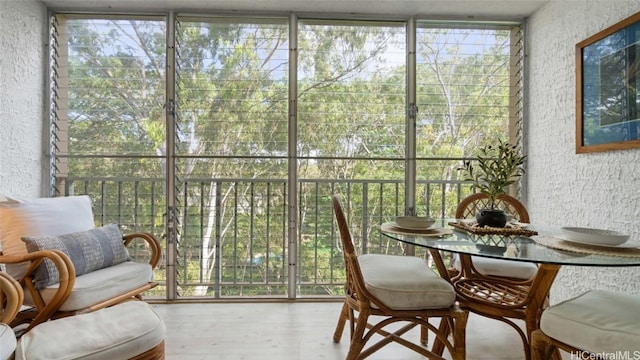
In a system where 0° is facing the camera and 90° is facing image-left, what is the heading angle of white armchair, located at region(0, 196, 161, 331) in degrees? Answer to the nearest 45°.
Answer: approximately 315°

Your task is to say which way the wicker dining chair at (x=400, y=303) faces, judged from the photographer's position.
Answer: facing to the right of the viewer

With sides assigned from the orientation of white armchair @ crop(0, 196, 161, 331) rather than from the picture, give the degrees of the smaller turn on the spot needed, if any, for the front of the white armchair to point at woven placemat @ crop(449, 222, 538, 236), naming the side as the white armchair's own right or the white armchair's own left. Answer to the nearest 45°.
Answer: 0° — it already faces it

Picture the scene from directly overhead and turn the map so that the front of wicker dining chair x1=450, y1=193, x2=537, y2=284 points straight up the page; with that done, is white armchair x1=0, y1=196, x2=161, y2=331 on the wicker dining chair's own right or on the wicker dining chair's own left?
on the wicker dining chair's own right

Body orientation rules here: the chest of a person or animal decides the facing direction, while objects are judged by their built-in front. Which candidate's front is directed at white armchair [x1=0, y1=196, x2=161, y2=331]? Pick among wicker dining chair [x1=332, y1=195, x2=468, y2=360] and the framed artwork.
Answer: the framed artwork

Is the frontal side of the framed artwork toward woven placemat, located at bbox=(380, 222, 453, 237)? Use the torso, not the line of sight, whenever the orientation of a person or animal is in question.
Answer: yes

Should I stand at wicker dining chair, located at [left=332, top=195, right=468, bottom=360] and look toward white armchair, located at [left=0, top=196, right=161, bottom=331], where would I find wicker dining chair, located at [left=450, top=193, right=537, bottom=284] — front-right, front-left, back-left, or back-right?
back-right

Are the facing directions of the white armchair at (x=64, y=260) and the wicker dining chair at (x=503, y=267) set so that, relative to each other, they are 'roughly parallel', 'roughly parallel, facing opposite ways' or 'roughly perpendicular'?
roughly perpendicular

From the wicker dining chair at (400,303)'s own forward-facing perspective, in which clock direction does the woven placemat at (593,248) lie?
The woven placemat is roughly at 12 o'clock from the wicker dining chair.

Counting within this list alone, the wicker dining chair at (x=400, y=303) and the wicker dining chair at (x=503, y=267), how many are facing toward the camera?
1
